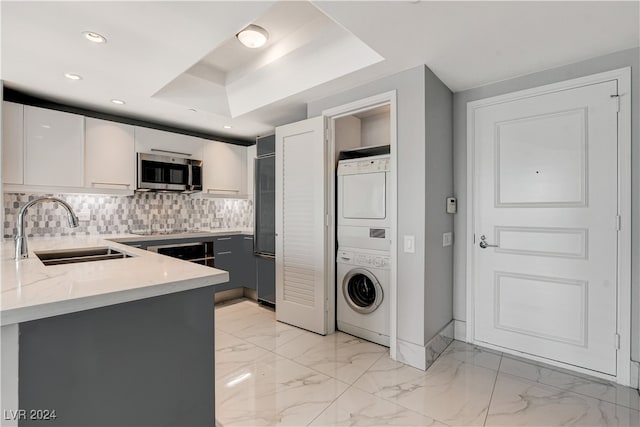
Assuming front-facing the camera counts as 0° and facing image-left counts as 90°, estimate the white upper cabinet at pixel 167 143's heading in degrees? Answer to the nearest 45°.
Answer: approximately 315°

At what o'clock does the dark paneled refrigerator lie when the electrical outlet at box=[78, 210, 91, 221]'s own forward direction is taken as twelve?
The dark paneled refrigerator is roughly at 10 o'clock from the electrical outlet.

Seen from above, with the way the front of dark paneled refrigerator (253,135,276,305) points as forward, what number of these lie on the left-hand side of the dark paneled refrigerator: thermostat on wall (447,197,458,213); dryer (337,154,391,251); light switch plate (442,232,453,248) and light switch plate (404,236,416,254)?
4

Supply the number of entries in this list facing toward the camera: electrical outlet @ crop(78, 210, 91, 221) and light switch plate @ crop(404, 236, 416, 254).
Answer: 2

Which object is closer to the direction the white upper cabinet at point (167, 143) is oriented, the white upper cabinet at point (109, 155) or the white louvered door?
the white louvered door

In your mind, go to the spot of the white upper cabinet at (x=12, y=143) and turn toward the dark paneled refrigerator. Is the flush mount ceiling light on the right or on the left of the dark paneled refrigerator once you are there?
right

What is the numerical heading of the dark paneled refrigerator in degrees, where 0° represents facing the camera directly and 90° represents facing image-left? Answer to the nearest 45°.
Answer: approximately 45°

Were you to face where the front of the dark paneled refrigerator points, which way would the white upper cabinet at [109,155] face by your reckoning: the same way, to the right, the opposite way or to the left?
to the left

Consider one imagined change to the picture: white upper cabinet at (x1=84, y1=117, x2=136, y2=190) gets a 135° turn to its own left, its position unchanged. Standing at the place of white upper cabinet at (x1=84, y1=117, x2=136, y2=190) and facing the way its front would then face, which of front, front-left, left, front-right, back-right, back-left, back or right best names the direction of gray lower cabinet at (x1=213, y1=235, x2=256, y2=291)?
right

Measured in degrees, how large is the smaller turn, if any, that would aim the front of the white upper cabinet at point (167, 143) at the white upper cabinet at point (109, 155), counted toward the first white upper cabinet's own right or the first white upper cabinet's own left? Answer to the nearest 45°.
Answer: approximately 135° to the first white upper cabinet's own right

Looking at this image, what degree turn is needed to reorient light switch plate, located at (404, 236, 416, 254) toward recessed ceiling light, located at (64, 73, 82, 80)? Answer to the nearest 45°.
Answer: approximately 90° to its right

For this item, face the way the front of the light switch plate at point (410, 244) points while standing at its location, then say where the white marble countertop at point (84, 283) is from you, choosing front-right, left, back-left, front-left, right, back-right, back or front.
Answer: front-right

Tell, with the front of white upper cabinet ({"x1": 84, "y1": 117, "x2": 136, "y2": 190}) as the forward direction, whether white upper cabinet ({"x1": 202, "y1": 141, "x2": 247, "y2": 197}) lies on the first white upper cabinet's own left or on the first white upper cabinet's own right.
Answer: on the first white upper cabinet's own left
